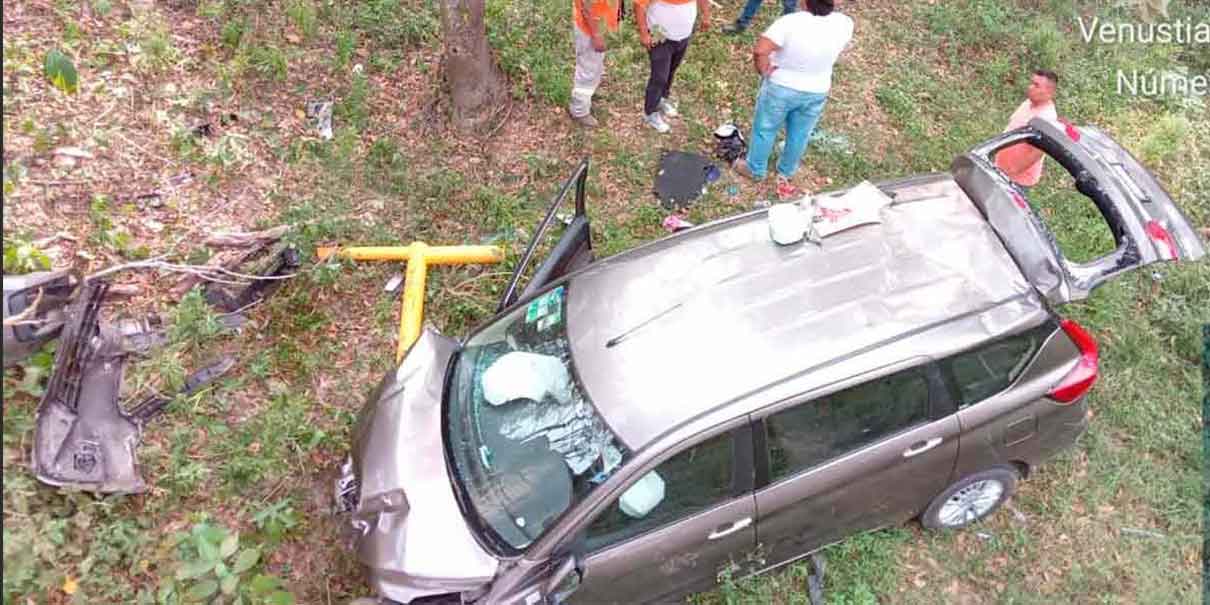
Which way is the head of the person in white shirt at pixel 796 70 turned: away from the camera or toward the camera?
away from the camera

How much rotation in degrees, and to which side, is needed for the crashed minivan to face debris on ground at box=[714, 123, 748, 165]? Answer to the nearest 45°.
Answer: approximately 135° to its right

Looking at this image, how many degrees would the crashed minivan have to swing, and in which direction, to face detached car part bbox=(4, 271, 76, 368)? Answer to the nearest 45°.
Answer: approximately 45° to its right

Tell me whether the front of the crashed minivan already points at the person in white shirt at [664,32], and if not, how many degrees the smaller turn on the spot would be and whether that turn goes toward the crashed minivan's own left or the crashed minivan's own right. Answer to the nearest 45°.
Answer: approximately 135° to the crashed minivan's own right

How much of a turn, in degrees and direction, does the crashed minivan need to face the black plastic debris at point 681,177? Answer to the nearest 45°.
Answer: approximately 135° to its right

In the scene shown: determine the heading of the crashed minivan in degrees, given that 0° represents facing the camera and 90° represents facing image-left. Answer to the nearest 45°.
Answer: approximately 45°

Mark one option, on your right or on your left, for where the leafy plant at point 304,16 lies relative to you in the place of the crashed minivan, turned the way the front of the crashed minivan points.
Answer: on your right

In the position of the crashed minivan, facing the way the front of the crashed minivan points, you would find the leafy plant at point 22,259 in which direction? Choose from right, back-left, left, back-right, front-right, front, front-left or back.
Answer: front-right
